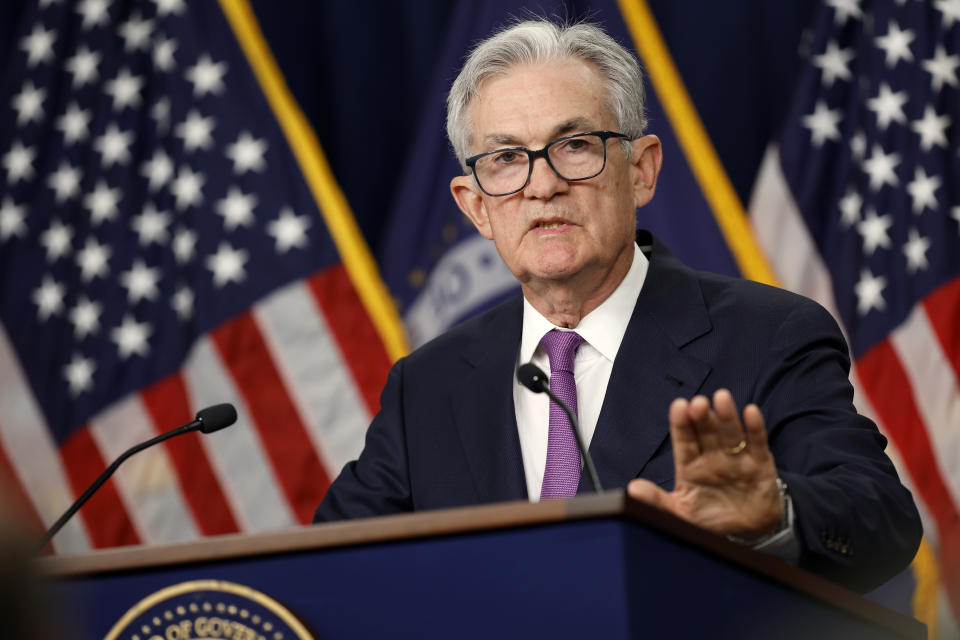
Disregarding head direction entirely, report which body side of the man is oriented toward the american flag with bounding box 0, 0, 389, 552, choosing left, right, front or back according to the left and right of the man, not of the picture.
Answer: right

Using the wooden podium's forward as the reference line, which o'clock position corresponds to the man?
The man is roughly at 5 o'clock from the wooden podium.

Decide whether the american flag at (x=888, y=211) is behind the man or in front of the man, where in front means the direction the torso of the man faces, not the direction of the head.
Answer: behind

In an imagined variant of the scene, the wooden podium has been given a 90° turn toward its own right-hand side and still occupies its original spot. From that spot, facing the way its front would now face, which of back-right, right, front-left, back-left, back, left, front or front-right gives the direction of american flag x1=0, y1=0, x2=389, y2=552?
front-right

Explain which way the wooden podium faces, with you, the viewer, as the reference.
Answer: facing the viewer and to the left of the viewer

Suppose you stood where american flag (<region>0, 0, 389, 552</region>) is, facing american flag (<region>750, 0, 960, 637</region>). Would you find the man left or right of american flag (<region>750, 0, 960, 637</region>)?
right

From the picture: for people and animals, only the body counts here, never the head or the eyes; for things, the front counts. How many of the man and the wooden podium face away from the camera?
0
